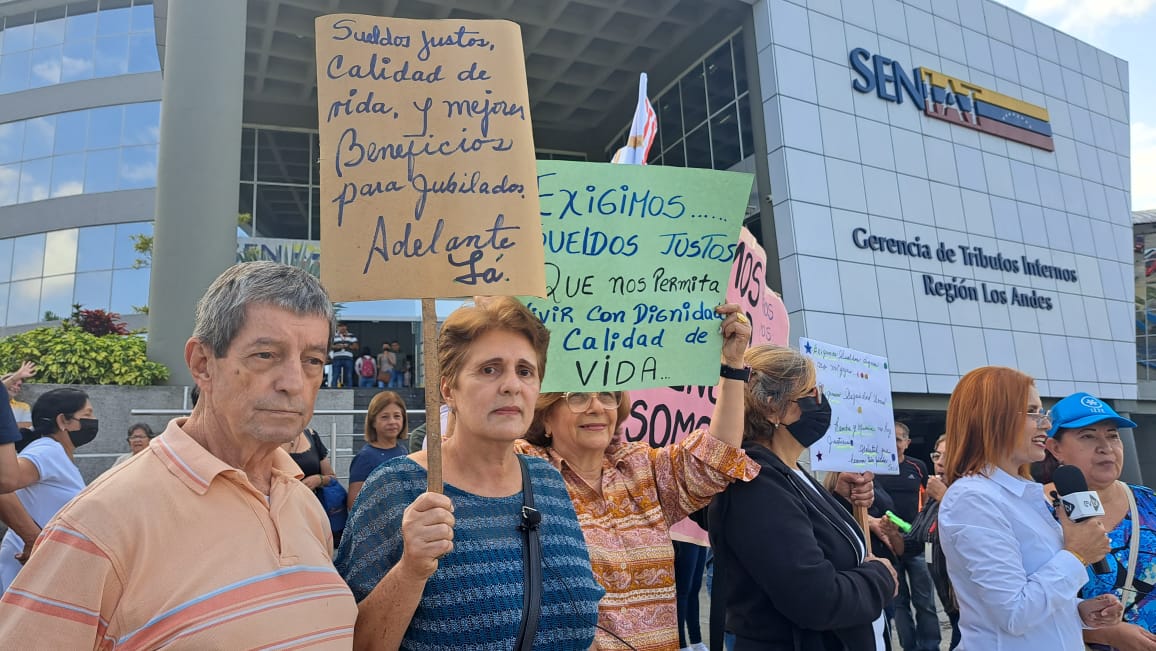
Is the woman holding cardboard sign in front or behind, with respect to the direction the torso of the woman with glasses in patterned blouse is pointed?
in front

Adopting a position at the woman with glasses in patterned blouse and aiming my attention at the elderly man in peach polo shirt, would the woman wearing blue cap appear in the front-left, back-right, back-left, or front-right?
back-left

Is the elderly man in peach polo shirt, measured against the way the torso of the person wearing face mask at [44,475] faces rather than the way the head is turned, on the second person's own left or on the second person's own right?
on the second person's own right

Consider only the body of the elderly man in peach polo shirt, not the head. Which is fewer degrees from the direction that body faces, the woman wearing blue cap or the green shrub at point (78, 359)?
the woman wearing blue cap

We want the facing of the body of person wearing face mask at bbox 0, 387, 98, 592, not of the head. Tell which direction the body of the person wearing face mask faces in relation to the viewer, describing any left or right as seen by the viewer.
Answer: facing to the right of the viewer

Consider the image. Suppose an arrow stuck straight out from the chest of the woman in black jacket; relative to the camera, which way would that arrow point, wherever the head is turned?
to the viewer's right

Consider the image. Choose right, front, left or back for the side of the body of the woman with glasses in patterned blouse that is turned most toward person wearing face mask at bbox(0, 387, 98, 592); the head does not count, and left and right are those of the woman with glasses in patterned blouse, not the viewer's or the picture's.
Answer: right

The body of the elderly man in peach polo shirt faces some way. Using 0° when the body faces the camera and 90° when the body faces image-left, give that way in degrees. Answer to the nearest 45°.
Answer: approximately 315°

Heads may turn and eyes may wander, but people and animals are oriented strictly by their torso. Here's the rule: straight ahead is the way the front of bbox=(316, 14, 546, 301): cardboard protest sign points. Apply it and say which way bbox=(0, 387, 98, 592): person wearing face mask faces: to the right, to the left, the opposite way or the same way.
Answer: to the left
